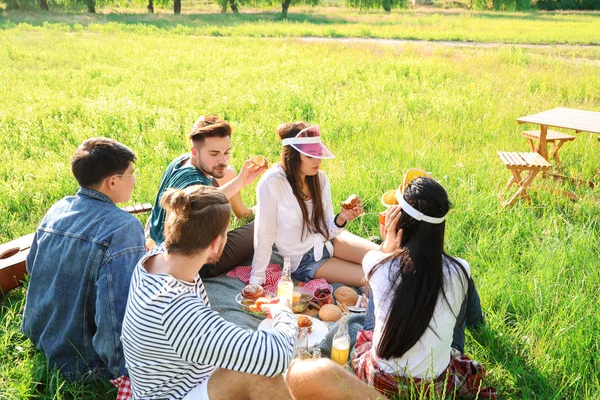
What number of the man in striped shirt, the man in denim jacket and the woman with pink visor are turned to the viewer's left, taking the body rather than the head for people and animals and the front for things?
0

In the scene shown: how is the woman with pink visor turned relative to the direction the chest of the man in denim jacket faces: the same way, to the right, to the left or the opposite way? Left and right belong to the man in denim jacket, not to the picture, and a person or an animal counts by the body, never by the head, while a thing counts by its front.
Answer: to the right

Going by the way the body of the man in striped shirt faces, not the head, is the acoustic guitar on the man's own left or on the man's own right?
on the man's own left

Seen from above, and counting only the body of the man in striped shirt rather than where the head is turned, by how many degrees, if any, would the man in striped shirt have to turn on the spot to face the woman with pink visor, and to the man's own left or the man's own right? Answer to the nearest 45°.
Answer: approximately 45° to the man's own left

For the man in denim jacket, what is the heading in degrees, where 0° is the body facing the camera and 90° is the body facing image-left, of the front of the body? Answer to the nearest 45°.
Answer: approximately 225°

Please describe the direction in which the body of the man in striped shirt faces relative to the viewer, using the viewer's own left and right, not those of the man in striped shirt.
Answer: facing away from the viewer and to the right of the viewer

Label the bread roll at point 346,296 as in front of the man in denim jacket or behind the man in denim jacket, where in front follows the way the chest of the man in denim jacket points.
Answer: in front

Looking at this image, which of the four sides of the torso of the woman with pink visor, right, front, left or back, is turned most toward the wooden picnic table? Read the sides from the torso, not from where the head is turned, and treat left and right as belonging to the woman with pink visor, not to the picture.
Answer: left

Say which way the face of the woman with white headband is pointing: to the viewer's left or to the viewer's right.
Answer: to the viewer's left

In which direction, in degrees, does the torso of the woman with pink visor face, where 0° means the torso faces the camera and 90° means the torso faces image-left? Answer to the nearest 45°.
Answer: approximately 315°

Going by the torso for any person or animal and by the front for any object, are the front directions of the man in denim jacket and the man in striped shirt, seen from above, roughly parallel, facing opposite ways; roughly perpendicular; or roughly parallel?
roughly parallel
